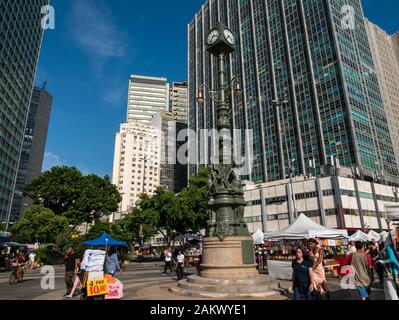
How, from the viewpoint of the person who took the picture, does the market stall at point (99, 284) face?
facing the viewer

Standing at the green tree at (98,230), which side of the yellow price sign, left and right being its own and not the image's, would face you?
back

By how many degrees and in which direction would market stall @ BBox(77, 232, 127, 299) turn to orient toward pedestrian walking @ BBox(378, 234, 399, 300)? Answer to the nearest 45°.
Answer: approximately 45° to its left

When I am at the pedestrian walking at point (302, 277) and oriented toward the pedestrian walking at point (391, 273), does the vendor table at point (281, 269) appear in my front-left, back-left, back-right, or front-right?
back-left

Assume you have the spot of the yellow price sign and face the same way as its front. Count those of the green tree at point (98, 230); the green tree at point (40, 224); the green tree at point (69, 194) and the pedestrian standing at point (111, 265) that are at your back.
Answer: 4

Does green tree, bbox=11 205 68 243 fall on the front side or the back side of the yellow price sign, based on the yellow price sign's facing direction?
on the back side

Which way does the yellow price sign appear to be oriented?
toward the camera
